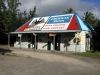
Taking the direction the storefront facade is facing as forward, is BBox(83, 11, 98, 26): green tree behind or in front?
behind

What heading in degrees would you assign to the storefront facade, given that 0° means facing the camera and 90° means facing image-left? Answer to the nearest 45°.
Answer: approximately 45°
